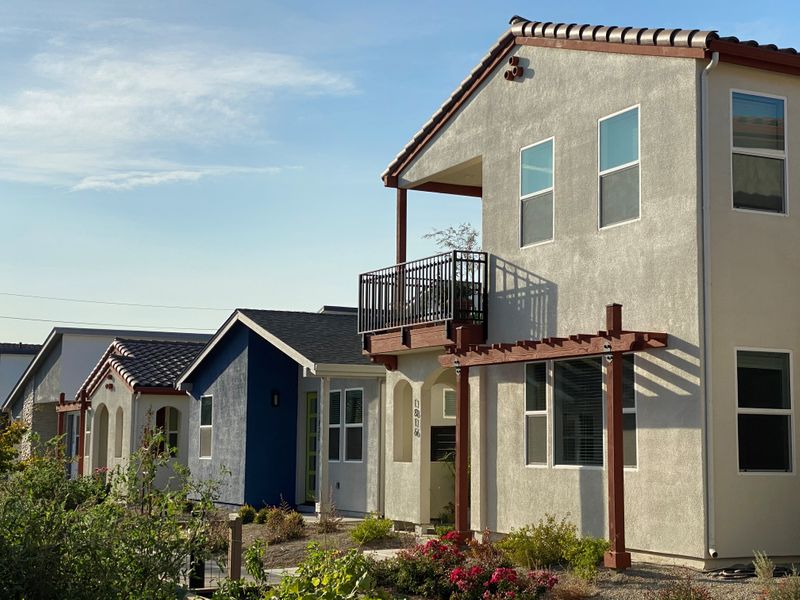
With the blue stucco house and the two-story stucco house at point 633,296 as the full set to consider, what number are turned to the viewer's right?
0

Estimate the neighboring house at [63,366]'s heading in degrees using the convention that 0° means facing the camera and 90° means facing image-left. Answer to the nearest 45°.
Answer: approximately 45°

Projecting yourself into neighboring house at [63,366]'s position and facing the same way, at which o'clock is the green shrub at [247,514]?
The green shrub is roughly at 10 o'clock from the neighboring house.

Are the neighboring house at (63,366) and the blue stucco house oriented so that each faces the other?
no

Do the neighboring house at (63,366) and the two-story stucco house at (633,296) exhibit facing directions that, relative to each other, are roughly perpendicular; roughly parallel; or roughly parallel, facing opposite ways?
roughly parallel

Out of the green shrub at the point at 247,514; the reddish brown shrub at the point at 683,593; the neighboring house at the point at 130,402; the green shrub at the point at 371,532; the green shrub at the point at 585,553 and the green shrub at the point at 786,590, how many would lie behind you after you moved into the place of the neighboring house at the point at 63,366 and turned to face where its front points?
0

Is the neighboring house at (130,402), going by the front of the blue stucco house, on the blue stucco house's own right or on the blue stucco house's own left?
on the blue stucco house's own right

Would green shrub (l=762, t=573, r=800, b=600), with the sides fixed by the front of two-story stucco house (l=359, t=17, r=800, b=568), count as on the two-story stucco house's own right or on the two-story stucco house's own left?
on the two-story stucco house's own left

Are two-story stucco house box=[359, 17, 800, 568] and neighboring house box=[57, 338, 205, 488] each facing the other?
no

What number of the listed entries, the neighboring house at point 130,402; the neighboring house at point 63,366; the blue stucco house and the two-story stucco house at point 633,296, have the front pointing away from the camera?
0

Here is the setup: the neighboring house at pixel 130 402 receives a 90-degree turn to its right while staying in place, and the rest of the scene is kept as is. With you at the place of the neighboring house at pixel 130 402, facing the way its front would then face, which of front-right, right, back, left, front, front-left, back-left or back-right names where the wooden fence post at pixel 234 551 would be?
back-left

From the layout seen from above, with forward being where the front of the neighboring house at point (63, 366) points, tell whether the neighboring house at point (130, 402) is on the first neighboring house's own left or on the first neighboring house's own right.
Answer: on the first neighboring house's own left

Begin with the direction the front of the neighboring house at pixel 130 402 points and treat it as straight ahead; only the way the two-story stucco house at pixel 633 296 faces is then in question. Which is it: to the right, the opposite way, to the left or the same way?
the same way

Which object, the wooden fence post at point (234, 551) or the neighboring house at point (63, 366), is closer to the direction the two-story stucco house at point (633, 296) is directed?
the wooden fence post

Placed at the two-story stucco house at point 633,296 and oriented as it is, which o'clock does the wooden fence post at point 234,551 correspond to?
The wooden fence post is roughly at 1 o'clock from the two-story stucco house.

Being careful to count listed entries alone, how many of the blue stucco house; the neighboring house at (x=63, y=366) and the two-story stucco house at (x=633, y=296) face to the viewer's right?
0

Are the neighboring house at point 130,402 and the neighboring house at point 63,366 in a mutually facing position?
no

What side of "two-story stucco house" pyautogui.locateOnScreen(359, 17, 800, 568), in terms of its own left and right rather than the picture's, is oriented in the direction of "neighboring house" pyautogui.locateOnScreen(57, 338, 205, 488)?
right

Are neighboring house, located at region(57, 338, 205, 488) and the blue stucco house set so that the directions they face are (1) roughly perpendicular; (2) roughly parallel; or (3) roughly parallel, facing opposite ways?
roughly parallel

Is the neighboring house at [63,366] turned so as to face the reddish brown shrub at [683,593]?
no

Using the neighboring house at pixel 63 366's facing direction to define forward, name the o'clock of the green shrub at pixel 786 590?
The green shrub is roughly at 10 o'clock from the neighboring house.
